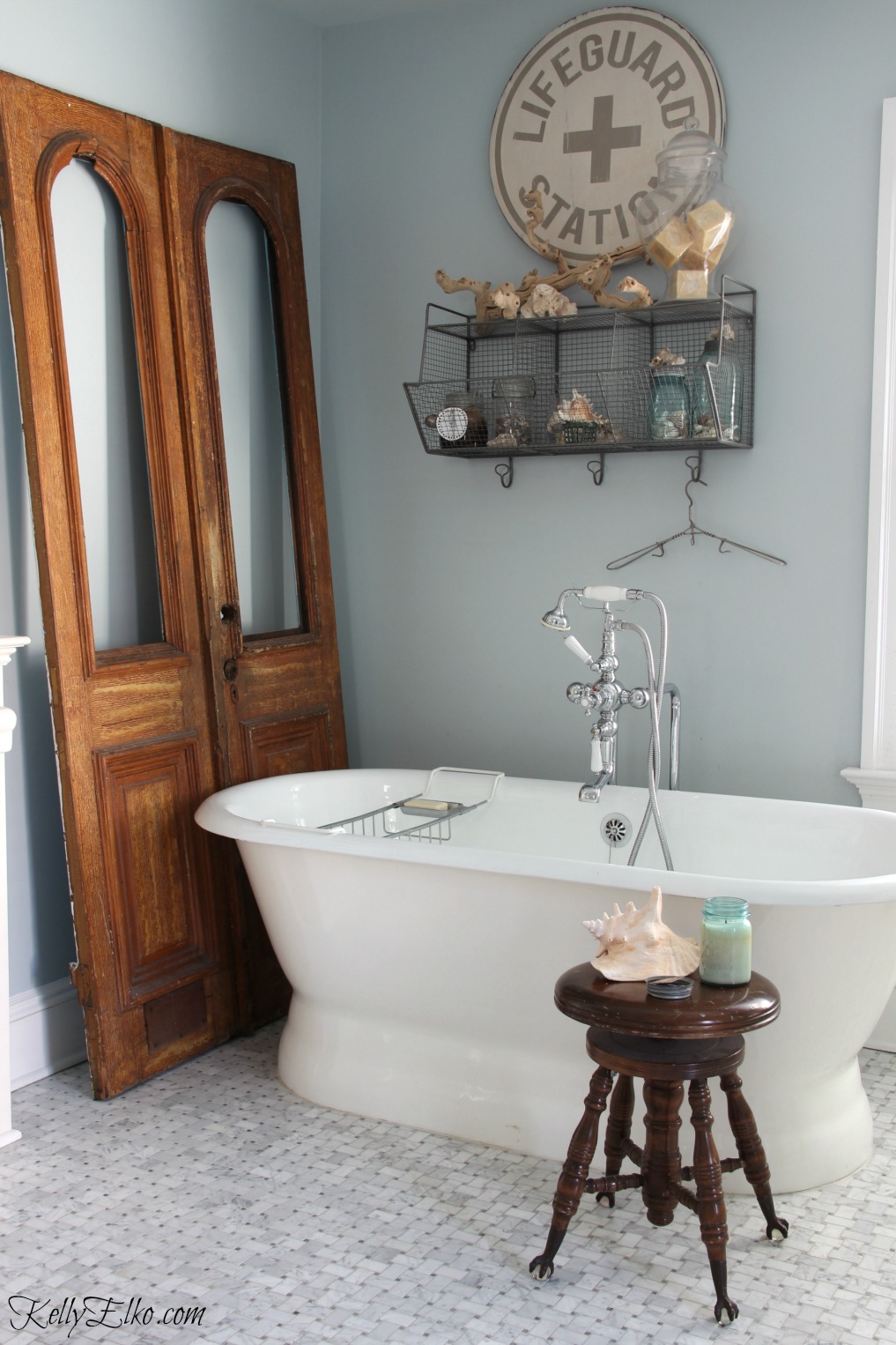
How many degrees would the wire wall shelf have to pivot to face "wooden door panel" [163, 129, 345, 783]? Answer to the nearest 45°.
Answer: approximately 45° to its right

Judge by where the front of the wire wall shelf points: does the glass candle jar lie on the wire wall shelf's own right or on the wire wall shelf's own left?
on the wire wall shelf's own left

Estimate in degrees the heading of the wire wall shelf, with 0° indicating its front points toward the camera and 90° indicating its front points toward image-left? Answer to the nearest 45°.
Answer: approximately 45°

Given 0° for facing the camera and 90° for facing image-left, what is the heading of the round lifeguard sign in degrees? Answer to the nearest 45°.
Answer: approximately 45°
